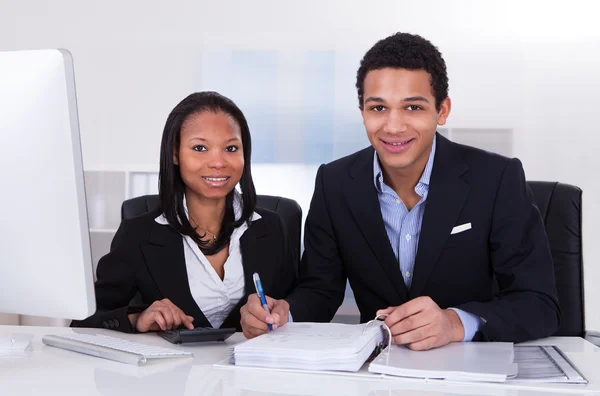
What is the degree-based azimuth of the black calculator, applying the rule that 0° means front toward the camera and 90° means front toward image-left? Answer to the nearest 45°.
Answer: approximately 180°

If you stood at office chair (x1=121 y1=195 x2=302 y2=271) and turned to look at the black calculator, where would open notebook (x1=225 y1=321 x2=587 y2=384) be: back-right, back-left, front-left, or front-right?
front-left

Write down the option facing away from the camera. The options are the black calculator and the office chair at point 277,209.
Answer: the black calculator

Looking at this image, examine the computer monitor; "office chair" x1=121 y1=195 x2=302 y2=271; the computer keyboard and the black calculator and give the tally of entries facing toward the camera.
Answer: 1

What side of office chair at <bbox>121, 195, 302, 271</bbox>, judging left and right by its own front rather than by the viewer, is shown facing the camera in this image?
front

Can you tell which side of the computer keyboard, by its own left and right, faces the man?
front

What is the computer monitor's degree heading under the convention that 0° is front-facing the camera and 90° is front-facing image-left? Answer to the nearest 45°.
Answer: approximately 225°

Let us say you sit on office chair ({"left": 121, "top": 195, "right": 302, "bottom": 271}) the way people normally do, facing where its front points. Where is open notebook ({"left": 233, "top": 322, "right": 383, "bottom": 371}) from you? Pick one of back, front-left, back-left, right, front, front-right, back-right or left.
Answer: front

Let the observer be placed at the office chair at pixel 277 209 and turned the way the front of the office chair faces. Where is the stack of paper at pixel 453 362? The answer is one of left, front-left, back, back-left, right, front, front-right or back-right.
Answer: front

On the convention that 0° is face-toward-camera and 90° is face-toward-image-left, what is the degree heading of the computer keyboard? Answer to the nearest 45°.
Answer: approximately 225°

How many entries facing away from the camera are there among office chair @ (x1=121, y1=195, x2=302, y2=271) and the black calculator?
1

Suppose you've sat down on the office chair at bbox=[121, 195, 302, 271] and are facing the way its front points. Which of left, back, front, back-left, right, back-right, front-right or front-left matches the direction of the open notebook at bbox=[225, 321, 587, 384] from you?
front
